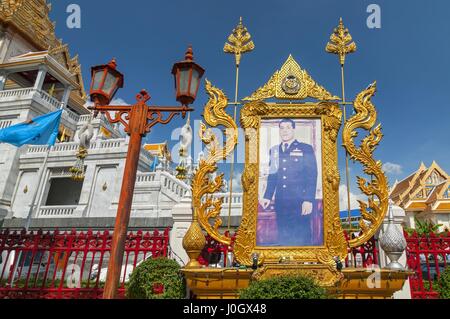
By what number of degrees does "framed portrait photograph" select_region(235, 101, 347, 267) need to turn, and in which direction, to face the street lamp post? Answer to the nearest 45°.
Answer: approximately 45° to its right

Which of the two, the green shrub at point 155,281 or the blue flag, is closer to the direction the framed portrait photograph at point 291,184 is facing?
the green shrub

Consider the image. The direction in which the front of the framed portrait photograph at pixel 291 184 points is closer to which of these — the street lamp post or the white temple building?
the street lamp post

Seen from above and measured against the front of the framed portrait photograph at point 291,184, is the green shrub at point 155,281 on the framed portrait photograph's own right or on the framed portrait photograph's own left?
on the framed portrait photograph's own right

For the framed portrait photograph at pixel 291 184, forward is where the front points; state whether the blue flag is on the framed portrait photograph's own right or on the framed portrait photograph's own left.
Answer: on the framed portrait photograph's own right

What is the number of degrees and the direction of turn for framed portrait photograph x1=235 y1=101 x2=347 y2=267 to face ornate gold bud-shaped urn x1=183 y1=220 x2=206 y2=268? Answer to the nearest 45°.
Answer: approximately 90° to its right

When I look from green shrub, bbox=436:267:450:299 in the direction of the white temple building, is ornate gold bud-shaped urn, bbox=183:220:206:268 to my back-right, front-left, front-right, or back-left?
front-left

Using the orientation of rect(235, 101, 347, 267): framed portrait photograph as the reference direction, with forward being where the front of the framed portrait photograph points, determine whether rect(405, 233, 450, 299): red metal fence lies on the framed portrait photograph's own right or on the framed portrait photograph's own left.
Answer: on the framed portrait photograph's own left

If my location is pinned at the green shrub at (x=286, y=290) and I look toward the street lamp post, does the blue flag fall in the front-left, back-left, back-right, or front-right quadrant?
front-right

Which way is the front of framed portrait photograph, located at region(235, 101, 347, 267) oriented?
toward the camera

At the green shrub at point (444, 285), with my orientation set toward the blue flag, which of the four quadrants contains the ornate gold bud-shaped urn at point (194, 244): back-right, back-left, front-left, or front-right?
front-left
